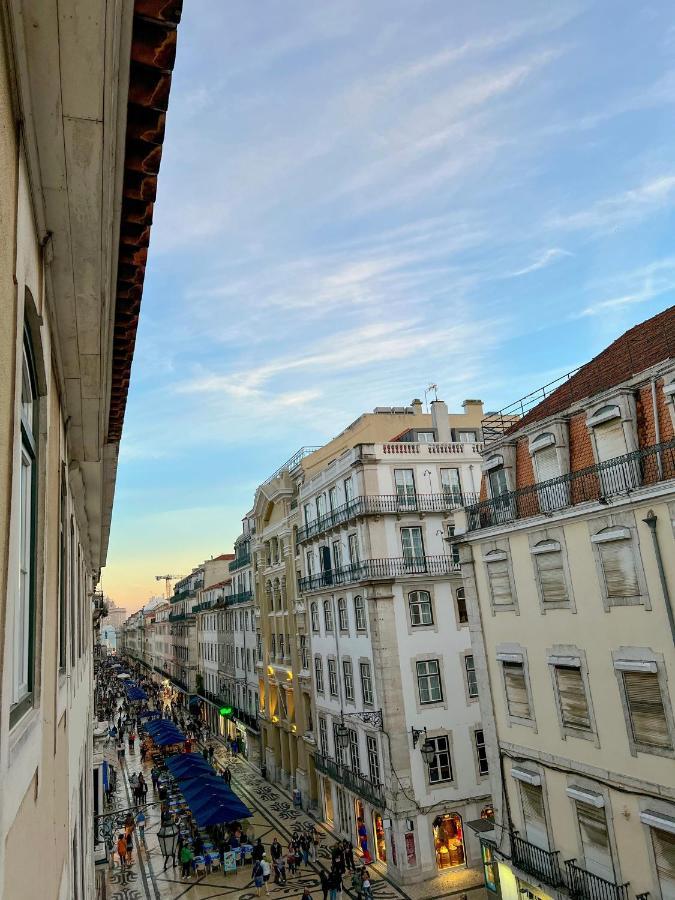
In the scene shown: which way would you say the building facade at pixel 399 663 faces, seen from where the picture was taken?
facing the viewer and to the left of the viewer

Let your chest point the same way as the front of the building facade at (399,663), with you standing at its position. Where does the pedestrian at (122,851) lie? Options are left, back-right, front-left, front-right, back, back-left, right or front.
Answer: front-right

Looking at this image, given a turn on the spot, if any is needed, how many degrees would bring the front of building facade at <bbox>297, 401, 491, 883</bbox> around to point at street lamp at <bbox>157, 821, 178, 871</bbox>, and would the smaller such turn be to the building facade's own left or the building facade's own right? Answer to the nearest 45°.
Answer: approximately 45° to the building facade's own right
